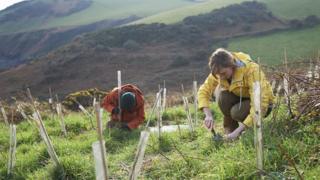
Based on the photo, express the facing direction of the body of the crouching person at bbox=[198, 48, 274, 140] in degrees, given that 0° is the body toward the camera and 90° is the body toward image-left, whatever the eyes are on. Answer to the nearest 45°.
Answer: approximately 45°

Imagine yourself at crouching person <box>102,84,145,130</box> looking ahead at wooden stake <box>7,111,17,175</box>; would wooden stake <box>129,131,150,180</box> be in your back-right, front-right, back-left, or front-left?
front-left

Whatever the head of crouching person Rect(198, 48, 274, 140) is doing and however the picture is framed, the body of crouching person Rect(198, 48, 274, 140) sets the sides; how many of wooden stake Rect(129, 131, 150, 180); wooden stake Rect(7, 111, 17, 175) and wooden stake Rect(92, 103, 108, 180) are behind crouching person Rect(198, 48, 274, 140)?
0

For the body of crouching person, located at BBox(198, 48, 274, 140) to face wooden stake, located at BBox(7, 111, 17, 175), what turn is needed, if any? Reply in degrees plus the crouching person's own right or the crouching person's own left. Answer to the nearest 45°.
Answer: approximately 45° to the crouching person's own right

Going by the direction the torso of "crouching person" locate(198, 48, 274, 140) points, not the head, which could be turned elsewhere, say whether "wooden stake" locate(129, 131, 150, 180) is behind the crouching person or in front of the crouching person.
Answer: in front

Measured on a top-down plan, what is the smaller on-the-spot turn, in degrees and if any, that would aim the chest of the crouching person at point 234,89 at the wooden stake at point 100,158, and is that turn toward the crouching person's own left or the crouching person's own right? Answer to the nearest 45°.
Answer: approximately 45° to the crouching person's own left

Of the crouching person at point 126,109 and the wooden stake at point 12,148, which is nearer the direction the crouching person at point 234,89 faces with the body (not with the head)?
the wooden stake

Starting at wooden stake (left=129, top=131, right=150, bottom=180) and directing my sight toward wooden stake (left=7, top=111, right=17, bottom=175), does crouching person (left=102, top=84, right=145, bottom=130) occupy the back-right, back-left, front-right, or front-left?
front-right

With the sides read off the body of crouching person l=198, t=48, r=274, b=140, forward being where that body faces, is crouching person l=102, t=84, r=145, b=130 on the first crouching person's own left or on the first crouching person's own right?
on the first crouching person's own right
